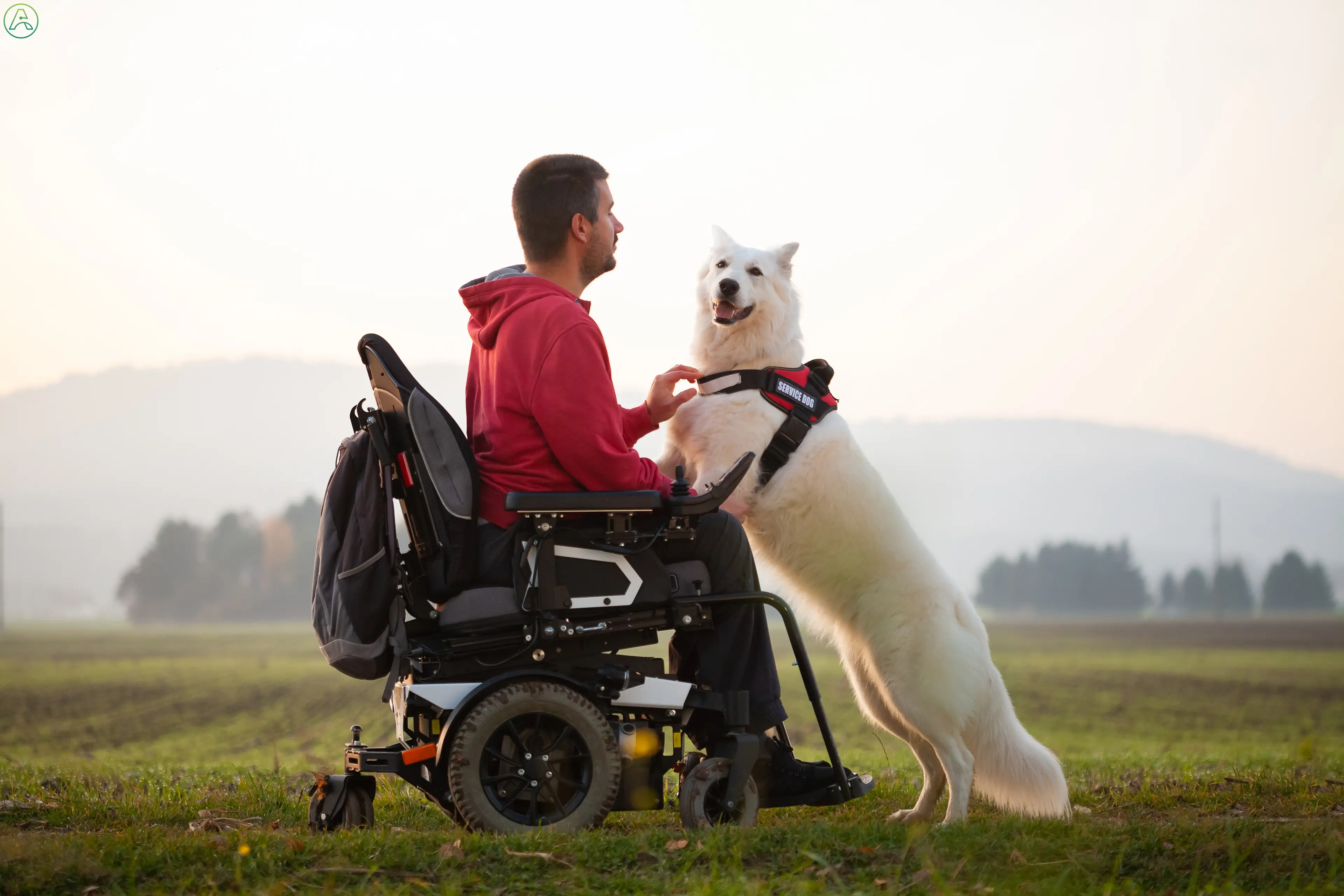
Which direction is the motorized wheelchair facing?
to the viewer's right

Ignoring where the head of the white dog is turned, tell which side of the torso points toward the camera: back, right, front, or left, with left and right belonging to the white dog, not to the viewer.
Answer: left

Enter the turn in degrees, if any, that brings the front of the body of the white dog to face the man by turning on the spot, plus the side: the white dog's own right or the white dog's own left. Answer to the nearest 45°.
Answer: approximately 45° to the white dog's own left
